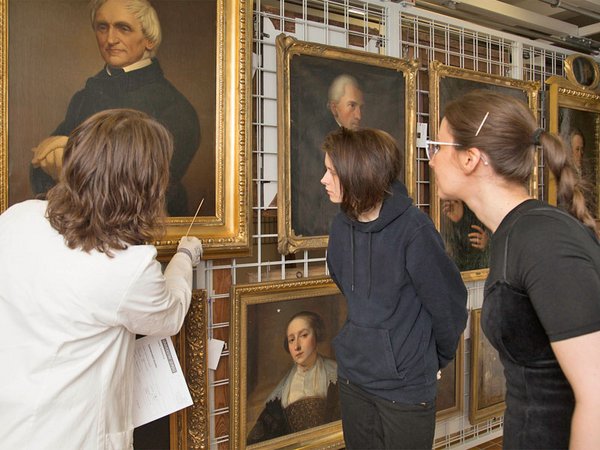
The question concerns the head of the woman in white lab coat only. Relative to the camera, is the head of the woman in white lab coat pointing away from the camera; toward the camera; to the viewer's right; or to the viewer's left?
away from the camera

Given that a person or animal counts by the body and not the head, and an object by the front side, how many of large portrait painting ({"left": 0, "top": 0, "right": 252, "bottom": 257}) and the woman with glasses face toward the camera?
1

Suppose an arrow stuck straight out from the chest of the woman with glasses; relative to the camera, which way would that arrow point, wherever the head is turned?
to the viewer's left

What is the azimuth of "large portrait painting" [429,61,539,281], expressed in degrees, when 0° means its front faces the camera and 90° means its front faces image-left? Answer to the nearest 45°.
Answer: approximately 315°

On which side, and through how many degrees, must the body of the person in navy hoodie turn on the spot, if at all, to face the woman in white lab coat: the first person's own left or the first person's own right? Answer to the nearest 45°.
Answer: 0° — they already face them

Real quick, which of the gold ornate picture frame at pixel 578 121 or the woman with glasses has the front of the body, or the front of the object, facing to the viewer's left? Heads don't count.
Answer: the woman with glasses

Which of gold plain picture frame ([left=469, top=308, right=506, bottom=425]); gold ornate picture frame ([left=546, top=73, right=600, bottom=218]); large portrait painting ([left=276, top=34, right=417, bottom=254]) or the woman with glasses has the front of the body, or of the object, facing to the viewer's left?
the woman with glasses

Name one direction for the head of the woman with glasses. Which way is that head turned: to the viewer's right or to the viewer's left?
to the viewer's left

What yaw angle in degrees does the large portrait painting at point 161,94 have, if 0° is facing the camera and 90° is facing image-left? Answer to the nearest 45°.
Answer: approximately 0°

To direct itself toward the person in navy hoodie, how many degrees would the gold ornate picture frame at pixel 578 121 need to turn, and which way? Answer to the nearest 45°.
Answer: approximately 45° to its right
